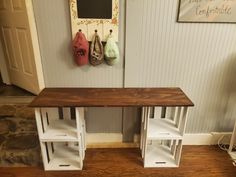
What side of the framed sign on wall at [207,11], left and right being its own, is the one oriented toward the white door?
right

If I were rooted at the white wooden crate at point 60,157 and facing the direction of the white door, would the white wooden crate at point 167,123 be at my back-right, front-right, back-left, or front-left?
back-right

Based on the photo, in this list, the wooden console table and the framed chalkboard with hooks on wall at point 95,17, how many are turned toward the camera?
2

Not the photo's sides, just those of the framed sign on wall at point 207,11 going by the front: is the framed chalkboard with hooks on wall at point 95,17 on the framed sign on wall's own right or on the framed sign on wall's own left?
on the framed sign on wall's own right

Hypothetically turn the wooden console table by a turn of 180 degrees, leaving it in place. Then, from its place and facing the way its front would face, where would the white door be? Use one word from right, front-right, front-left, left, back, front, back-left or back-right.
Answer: front-left

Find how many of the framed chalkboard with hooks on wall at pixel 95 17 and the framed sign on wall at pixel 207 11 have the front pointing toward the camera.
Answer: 2

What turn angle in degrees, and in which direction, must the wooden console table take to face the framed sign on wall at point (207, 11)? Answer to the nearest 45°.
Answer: approximately 90° to its left

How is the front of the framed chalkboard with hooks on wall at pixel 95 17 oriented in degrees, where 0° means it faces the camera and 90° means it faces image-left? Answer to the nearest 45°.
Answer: approximately 0°
